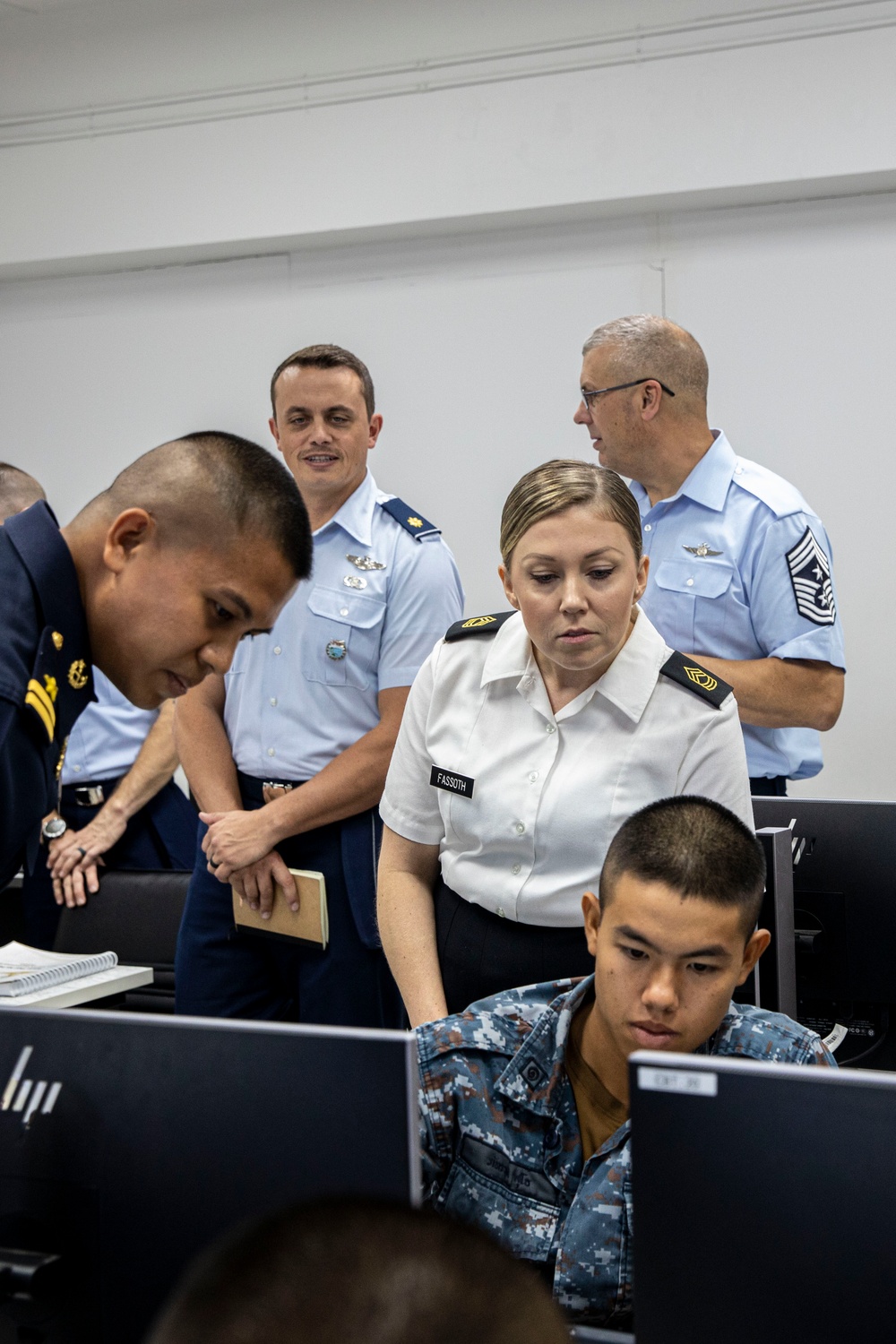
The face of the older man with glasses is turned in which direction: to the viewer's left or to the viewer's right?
to the viewer's left

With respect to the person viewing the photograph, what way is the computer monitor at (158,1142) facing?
facing away from the viewer

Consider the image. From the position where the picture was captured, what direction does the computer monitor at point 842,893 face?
facing away from the viewer

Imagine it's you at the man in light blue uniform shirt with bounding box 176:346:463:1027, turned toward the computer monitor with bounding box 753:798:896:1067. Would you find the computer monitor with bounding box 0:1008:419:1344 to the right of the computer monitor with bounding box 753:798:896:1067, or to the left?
right

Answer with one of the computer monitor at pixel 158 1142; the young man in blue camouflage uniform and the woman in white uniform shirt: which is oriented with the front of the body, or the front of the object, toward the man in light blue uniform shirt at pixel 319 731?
the computer monitor

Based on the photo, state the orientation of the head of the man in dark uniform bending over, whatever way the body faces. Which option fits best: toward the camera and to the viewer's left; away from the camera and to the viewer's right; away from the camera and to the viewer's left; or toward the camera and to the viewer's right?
toward the camera and to the viewer's right

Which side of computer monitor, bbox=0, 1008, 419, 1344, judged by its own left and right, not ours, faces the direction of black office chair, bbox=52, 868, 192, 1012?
front

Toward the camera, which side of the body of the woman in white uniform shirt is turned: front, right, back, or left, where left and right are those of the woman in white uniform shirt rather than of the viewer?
front

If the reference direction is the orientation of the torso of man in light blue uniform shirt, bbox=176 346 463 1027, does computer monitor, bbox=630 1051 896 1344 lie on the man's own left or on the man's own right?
on the man's own left
